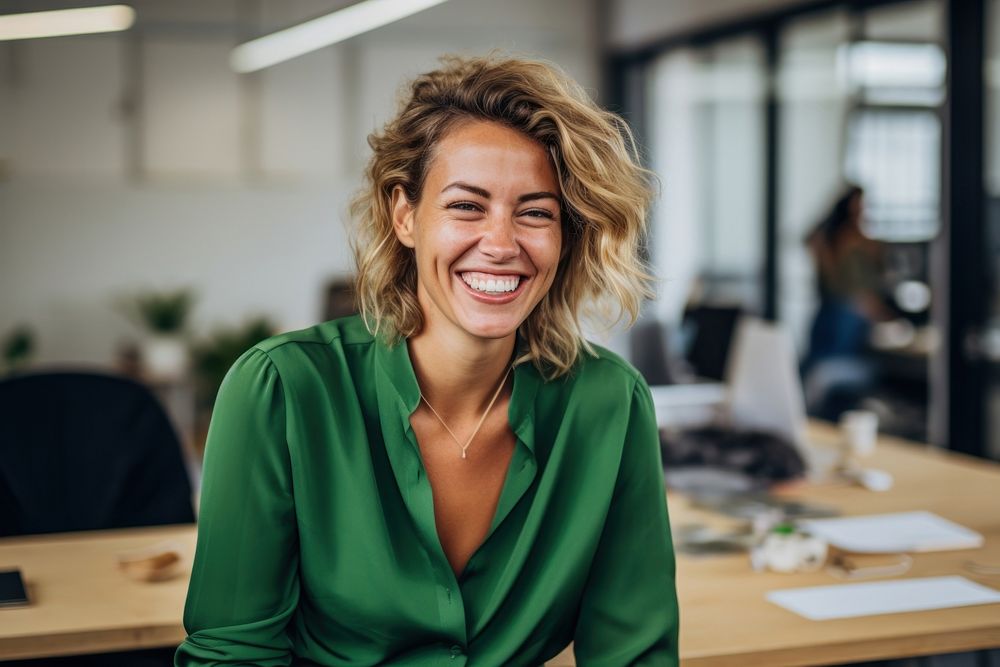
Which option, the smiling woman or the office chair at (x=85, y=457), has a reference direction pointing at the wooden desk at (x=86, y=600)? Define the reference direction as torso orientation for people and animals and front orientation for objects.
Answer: the office chair

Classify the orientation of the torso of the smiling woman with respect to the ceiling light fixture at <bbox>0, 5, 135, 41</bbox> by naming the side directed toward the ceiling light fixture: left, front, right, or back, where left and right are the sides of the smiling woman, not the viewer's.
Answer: back

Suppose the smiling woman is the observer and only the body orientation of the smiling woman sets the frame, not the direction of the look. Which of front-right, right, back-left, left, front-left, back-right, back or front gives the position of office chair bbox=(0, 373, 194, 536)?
back-right

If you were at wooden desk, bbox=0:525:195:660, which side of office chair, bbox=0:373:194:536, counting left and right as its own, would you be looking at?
front

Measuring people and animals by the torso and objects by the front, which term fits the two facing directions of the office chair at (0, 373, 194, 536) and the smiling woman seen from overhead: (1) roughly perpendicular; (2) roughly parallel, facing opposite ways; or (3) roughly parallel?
roughly parallel

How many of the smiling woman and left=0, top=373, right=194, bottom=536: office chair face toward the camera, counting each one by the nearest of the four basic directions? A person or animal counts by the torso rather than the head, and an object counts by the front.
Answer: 2

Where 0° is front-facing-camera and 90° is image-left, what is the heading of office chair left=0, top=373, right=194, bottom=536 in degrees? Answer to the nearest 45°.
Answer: approximately 0°

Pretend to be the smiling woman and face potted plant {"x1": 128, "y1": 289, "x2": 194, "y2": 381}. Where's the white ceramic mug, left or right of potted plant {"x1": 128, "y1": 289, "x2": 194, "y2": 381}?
right

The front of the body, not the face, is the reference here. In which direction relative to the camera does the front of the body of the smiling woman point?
toward the camera

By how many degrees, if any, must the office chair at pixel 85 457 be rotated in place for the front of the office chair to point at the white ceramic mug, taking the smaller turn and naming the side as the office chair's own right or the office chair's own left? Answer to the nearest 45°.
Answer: approximately 90° to the office chair's own left

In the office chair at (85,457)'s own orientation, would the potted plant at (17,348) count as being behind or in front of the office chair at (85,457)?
behind

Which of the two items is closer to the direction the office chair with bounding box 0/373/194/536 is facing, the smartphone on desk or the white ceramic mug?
the smartphone on desk
